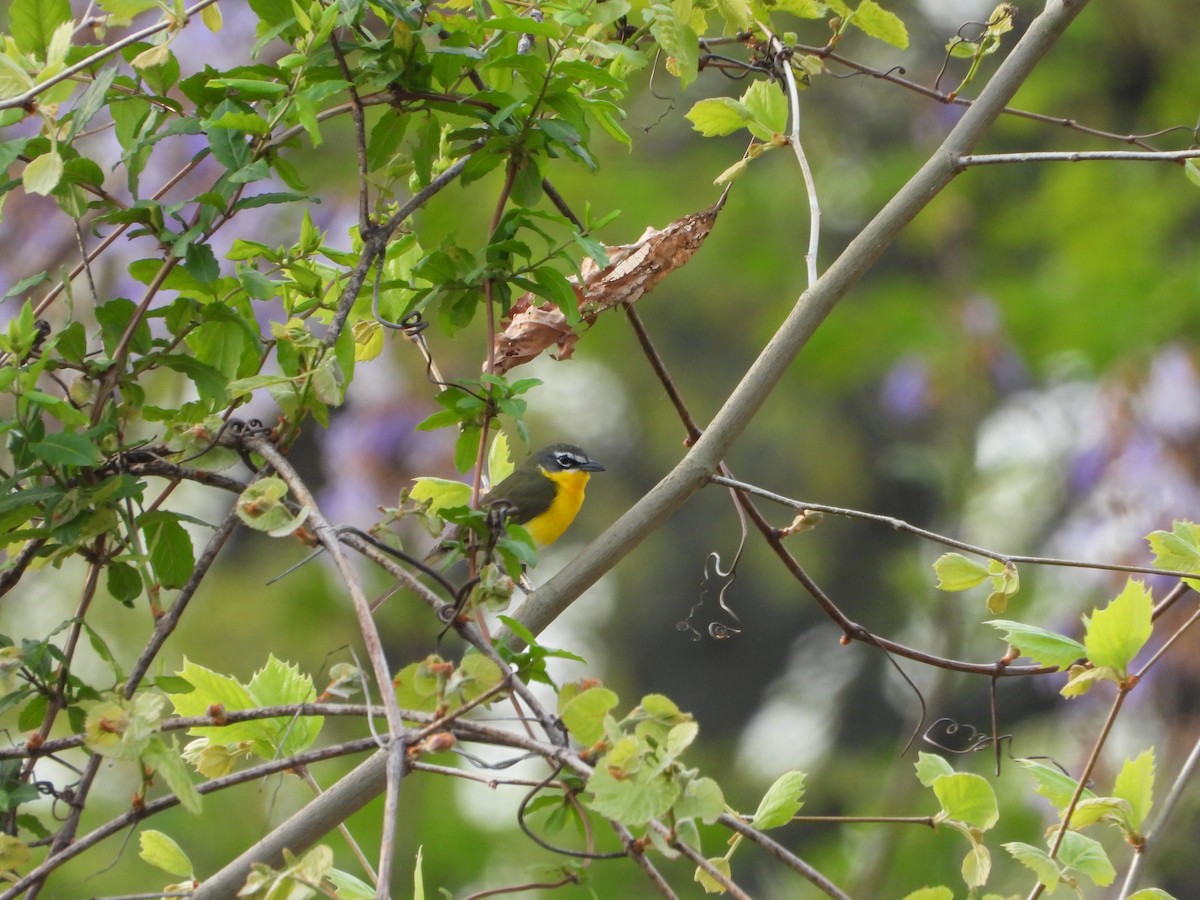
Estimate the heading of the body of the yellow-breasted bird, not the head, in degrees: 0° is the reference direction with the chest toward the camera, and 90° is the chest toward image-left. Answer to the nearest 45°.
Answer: approximately 270°

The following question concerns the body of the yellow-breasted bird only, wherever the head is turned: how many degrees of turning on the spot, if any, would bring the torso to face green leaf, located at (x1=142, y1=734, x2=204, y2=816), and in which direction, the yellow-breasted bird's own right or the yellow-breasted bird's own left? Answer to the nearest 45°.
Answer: approximately 90° to the yellow-breasted bird's own right
